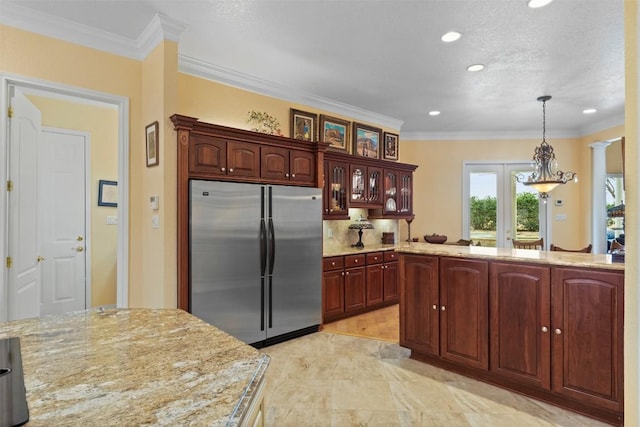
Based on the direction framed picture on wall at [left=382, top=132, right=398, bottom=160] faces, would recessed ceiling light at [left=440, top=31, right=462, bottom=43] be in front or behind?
in front

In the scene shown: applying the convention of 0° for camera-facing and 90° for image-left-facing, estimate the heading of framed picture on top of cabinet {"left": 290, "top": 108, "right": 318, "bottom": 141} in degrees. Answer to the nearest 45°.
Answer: approximately 315°

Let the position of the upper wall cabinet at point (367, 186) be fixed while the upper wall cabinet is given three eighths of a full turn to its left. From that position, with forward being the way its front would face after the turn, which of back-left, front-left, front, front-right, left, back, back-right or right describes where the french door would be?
front-right

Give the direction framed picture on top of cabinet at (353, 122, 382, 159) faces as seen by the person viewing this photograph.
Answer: facing the viewer and to the right of the viewer

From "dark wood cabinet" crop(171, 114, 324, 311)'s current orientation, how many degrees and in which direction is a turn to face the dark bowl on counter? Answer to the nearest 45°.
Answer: approximately 90° to its left

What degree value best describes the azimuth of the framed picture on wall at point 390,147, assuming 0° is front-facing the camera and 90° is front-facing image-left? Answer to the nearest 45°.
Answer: approximately 315°

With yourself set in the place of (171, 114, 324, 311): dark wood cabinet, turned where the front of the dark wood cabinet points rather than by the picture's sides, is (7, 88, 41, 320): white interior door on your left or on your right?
on your right

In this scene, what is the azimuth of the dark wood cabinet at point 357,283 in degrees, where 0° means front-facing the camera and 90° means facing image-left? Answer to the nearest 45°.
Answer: approximately 315°
